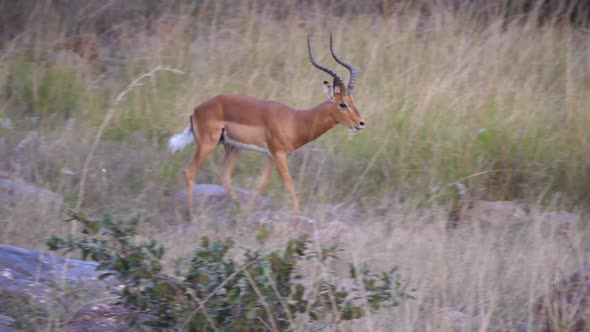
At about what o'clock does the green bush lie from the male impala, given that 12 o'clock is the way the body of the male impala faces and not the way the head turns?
The green bush is roughly at 3 o'clock from the male impala.

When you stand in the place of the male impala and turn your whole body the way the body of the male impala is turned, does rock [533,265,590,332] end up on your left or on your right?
on your right

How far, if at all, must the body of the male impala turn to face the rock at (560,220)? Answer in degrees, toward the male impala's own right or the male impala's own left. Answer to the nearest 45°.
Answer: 0° — it already faces it

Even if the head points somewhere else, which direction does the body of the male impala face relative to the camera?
to the viewer's right

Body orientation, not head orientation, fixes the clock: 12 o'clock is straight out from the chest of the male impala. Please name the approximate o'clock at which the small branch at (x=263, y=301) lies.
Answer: The small branch is roughly at 3 o'clock from the male impala.

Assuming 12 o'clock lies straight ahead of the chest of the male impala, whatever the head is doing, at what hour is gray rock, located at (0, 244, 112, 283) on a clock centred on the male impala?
The gray rock is roughly at 4 o'clock from the male impala.

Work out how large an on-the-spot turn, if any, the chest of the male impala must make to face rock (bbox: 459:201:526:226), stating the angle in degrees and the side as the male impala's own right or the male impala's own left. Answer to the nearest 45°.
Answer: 0° — it already faces it
